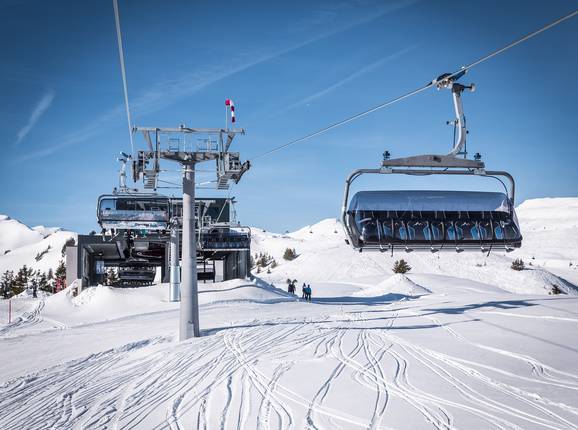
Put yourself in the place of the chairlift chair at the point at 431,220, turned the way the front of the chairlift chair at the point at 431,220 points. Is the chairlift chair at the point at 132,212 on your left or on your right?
on your right

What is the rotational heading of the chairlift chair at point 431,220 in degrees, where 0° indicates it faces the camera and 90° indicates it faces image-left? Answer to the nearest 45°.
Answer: approximately 0°
